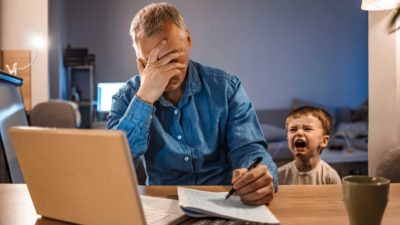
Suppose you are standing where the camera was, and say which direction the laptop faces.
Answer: facing away from the viewer and to the right of the viewer

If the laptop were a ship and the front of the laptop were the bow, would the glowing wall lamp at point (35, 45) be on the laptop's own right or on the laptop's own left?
on the laptop's own left

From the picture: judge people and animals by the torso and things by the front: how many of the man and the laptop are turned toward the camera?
1

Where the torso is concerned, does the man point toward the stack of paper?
yes

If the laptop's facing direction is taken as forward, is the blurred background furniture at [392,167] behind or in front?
in front

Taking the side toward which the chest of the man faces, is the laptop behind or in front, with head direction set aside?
in front

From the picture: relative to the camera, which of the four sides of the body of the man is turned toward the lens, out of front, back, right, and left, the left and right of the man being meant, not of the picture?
front
